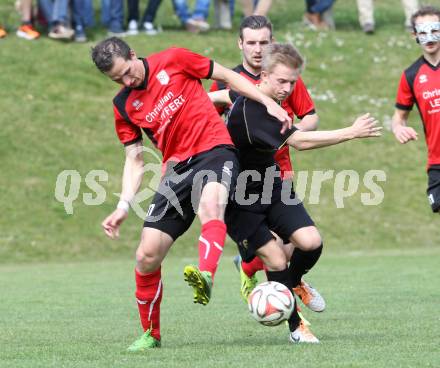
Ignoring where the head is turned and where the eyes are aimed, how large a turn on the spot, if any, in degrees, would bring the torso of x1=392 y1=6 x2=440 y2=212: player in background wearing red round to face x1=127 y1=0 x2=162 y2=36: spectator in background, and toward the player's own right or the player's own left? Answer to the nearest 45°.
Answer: approximately 135° to the player's own right

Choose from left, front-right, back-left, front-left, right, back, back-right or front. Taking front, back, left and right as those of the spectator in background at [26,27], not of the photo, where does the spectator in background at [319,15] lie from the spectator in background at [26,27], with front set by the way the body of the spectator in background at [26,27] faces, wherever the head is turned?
front-left

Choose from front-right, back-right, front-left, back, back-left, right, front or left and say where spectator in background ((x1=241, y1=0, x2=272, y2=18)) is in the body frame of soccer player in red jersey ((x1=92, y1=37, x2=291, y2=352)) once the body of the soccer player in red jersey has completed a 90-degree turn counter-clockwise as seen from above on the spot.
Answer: left

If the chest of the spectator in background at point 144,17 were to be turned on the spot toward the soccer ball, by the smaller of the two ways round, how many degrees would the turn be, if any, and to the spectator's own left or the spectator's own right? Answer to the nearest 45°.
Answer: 0° — they already face it

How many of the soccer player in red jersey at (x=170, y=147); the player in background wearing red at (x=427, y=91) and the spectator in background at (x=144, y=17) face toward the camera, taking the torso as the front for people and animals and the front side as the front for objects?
3

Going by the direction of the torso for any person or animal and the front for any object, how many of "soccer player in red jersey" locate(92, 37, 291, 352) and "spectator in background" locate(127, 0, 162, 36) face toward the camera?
2

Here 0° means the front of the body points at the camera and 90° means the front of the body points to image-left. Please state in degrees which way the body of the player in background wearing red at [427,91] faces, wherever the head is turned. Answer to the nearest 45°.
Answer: approximately 0°

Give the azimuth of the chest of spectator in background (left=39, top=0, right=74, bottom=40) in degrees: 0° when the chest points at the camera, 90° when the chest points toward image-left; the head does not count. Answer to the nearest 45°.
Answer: approximately 315°

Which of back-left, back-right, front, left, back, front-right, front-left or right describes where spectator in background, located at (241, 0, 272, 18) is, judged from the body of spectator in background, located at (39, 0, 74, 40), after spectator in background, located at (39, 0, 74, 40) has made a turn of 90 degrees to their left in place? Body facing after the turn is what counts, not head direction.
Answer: front-right

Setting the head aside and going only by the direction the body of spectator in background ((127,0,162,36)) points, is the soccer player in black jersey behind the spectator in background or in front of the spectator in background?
in front
